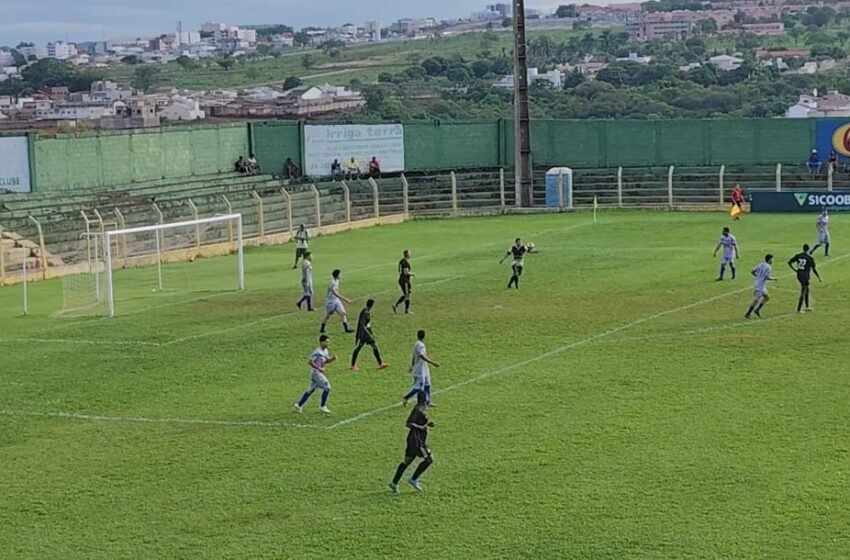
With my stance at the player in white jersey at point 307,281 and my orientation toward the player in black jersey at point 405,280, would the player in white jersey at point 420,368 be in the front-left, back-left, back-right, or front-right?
front-right

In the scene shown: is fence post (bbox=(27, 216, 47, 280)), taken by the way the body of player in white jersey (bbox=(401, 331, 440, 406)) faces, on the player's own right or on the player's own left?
on the player's own left

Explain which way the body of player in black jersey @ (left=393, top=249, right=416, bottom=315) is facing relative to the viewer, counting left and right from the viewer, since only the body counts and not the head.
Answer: facing to the right of the viewer

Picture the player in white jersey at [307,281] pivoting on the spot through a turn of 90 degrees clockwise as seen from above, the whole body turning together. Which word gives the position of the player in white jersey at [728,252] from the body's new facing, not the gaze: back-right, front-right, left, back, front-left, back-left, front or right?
left

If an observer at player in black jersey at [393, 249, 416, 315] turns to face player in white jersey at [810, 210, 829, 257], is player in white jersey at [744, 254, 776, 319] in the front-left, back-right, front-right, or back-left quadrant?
front-right

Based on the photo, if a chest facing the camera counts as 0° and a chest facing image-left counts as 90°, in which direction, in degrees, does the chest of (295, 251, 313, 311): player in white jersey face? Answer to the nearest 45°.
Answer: approximately 270°
